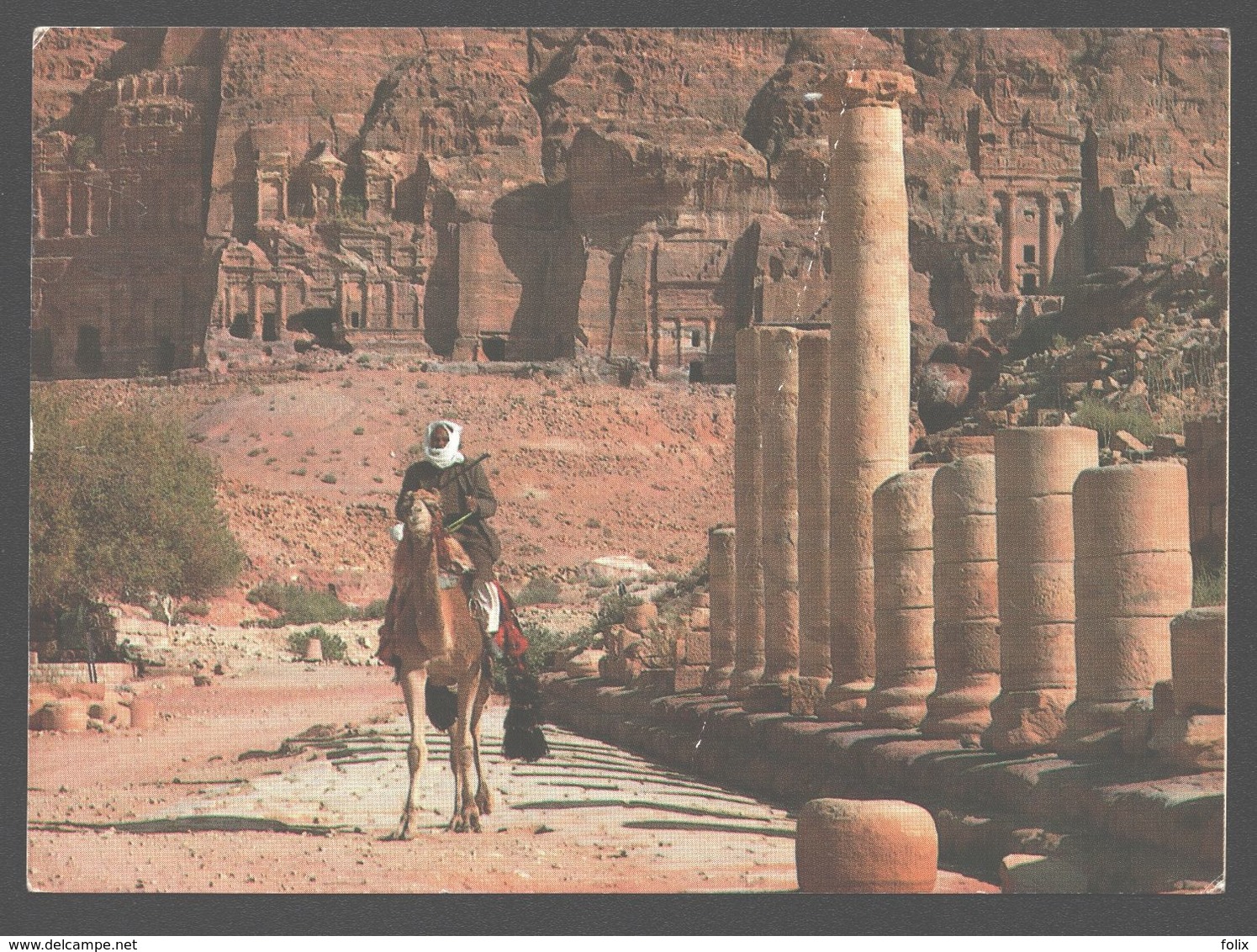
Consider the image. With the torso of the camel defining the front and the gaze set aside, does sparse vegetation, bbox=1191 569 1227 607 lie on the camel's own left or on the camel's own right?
on the camel's own left

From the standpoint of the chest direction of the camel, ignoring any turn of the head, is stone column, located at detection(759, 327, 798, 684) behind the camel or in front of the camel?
behind

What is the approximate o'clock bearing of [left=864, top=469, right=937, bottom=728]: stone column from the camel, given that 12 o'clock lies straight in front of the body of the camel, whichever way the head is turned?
The stone column is roughly at 8 o'clock from the camel.

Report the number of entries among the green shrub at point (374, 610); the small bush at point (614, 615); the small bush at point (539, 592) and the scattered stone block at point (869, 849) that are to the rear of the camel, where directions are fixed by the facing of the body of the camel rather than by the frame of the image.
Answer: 3

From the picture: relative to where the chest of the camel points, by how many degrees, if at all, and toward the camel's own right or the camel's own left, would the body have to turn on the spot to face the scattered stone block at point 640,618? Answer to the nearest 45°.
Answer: approximately 180°

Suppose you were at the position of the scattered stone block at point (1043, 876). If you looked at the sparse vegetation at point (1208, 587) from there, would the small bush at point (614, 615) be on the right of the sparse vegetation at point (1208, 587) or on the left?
left

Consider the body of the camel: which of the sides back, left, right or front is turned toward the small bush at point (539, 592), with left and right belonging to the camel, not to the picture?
back

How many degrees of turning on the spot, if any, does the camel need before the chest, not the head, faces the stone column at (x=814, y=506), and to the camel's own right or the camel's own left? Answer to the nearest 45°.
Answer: approximately 135° to the camel's own left

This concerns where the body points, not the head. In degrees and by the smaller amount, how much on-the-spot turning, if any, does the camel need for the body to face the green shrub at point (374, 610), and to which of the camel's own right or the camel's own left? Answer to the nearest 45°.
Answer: approximately 180°

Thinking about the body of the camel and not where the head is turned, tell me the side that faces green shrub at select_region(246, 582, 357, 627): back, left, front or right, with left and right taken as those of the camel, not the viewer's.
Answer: back

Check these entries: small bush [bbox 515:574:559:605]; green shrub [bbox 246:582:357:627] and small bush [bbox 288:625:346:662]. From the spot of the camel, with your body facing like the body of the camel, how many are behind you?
3

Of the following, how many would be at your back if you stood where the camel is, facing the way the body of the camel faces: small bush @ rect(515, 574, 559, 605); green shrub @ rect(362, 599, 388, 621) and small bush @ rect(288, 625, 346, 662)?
3

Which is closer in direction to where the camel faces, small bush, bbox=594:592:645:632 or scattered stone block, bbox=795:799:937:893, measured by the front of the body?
the scattered stone block

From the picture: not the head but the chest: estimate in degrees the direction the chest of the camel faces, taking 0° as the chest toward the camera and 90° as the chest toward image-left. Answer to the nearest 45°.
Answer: approximately 0°
